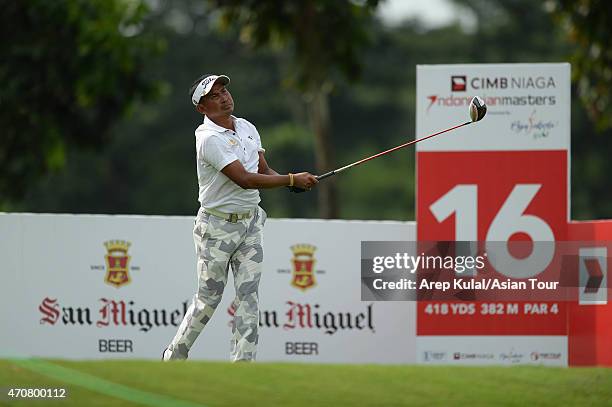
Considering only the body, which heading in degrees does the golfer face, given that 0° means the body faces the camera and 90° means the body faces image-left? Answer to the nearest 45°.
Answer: approximately 315°

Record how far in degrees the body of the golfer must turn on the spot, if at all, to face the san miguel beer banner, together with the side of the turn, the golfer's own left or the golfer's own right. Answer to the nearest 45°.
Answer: approximately 135° to the golfer's own left

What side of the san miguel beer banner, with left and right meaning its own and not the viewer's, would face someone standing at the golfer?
front

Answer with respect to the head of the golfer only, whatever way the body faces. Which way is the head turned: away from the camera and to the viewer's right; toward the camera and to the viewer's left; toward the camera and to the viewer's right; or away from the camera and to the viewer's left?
toward the camera and to the viewer's right
